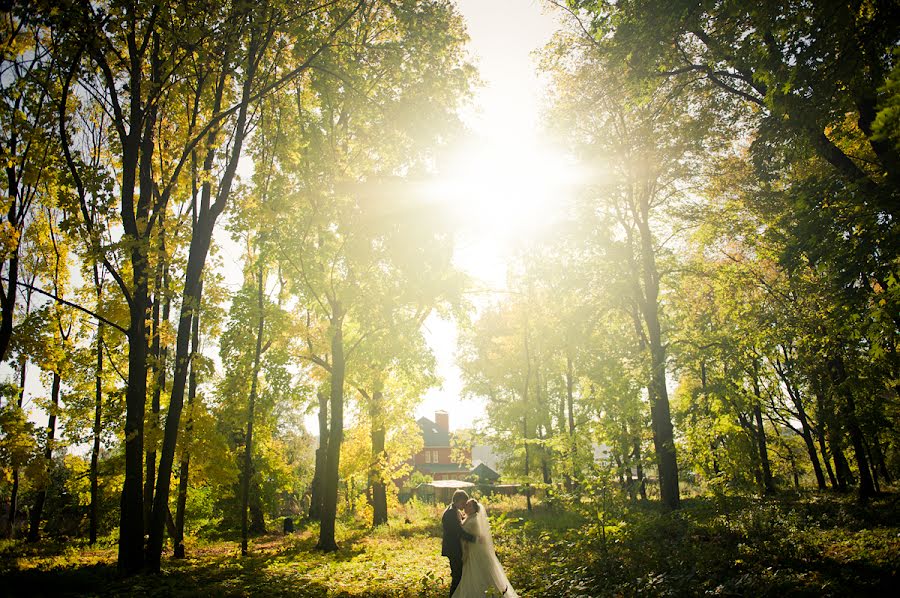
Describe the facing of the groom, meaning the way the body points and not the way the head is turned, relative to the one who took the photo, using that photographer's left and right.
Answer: facing to the right of the viewer
